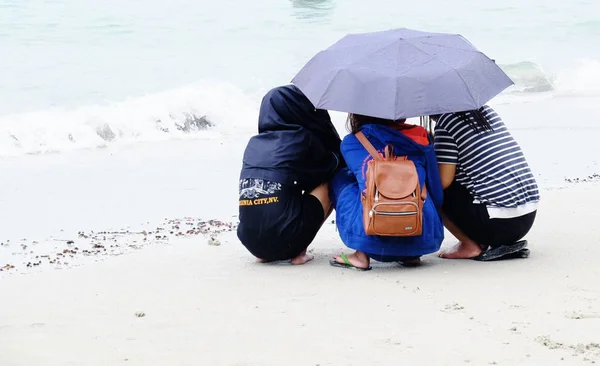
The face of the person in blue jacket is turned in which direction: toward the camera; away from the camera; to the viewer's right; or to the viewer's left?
away from the camera

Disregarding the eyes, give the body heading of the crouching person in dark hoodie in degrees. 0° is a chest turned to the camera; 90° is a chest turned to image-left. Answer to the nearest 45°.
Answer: approximately 225°

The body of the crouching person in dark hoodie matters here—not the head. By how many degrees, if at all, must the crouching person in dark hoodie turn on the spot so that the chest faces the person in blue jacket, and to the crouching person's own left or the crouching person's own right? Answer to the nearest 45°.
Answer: approximately 90° to the crouching person's own right

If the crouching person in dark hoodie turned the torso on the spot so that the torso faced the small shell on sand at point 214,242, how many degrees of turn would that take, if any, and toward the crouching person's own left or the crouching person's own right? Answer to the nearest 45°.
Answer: approximately 90° to the crouching person's own left

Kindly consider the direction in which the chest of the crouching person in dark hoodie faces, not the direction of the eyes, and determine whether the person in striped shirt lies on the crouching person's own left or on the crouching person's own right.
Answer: on the crouching person's own right
